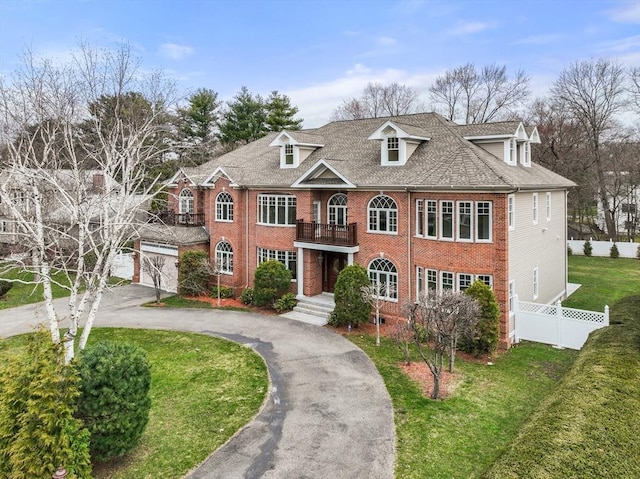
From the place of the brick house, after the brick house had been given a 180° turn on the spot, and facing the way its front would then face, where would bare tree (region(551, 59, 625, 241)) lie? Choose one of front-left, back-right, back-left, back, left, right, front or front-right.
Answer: front

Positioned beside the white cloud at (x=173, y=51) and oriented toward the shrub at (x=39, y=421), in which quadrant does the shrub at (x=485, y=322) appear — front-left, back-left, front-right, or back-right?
front-left

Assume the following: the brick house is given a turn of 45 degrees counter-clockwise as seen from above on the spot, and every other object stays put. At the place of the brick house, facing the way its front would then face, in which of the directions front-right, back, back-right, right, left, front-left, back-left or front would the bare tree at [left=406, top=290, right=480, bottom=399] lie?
front

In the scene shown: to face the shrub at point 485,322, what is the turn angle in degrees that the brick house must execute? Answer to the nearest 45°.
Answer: approximately 90° to its left

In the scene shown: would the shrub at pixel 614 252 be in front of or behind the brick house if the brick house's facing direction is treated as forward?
behind

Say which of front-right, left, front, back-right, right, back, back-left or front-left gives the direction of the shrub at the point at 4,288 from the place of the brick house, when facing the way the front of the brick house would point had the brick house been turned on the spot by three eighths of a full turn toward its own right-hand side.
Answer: left

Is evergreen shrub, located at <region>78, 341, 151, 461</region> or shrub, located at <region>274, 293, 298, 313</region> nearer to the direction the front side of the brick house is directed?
the evergreen shrub

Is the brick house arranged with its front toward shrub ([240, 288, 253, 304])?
no

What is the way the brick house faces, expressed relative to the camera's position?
facing the viewer and to the left of the viewer

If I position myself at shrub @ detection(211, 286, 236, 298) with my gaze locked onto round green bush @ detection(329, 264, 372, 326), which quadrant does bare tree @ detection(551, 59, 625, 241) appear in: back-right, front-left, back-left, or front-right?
front-left

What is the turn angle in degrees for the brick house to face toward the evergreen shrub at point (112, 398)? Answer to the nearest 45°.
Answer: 0° — it already faces it
